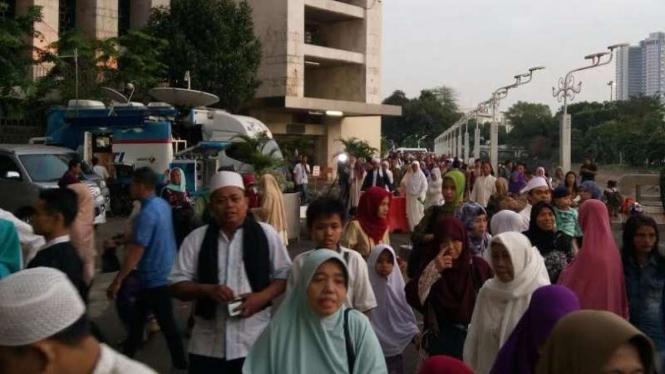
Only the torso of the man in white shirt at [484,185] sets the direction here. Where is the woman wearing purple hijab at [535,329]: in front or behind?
in front

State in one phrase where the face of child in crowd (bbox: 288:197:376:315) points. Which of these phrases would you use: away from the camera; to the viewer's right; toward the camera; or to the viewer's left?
toward the camera

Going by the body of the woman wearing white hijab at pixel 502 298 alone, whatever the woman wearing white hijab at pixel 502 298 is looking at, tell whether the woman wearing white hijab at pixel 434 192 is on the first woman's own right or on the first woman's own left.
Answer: on the first woman's own right

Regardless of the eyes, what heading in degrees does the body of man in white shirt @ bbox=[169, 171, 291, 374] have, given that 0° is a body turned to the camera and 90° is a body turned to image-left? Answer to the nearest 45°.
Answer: approximately 0°

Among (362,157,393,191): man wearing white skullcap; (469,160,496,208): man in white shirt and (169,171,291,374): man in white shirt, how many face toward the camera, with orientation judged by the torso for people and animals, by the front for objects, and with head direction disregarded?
3

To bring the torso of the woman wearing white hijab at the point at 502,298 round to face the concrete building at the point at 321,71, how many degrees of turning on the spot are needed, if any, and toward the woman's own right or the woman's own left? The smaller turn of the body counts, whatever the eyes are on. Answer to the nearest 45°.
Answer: approximately 135° to the woman's own right

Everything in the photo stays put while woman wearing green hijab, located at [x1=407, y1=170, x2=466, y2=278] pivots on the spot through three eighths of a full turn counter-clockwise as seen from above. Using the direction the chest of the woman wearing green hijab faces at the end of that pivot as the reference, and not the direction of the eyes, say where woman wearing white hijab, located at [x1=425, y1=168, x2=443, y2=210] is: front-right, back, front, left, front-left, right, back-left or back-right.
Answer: left

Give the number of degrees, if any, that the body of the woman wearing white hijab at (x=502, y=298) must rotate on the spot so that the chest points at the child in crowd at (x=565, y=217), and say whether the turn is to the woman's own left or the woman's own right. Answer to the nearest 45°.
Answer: approximately 135° to the woman's own right

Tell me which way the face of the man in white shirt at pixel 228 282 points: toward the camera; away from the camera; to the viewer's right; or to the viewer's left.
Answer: toward the camera

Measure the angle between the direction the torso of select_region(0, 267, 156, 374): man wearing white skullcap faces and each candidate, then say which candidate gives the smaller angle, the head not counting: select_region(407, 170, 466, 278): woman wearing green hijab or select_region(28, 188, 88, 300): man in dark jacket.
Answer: the man in dark jacket

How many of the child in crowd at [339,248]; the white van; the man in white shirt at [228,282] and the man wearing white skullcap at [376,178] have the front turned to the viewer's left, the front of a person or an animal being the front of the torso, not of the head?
0

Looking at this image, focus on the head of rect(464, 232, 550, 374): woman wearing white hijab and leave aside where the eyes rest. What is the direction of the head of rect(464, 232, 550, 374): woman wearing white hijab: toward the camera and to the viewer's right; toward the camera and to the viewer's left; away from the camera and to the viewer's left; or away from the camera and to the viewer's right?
toward the camera and to the viewer's left
